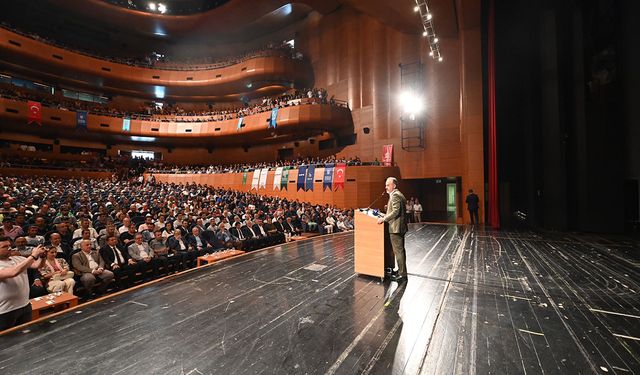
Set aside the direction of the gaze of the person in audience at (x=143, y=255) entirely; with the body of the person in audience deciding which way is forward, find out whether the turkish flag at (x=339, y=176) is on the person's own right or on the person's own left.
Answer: on the person's own left

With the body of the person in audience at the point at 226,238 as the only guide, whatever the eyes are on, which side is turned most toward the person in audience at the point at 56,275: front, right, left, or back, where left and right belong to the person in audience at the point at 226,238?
right

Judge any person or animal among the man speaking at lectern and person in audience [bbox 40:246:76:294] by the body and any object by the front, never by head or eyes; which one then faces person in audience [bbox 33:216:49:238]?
the man speaking at lectern

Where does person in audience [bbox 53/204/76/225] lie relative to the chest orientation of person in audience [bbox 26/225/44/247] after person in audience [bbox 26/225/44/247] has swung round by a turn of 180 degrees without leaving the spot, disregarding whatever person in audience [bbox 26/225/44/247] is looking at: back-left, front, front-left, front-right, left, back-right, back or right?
front-right

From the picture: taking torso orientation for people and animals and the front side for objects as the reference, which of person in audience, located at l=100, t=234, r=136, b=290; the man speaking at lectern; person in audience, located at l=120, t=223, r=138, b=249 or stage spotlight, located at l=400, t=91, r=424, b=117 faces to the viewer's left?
the man speaking at lectern

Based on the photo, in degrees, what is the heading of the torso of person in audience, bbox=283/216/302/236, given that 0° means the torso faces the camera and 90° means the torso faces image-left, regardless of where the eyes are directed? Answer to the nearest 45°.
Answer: approximately 315°

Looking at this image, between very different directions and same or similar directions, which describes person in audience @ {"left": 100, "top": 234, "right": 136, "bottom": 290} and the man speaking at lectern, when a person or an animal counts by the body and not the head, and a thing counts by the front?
very different directions

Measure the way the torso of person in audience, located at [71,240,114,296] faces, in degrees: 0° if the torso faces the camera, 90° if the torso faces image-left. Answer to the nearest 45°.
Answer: approximately 315°

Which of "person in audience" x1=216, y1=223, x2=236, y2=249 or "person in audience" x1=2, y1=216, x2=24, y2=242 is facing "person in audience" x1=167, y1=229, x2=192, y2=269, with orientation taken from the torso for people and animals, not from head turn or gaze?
"person in audience" x1=2, y1=216, x2=24, y2=242

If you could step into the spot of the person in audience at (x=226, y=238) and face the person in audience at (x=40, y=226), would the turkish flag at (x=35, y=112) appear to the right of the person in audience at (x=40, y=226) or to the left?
right

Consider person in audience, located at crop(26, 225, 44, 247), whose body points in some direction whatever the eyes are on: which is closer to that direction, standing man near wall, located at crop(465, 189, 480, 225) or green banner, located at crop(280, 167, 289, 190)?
the standing man near wall
